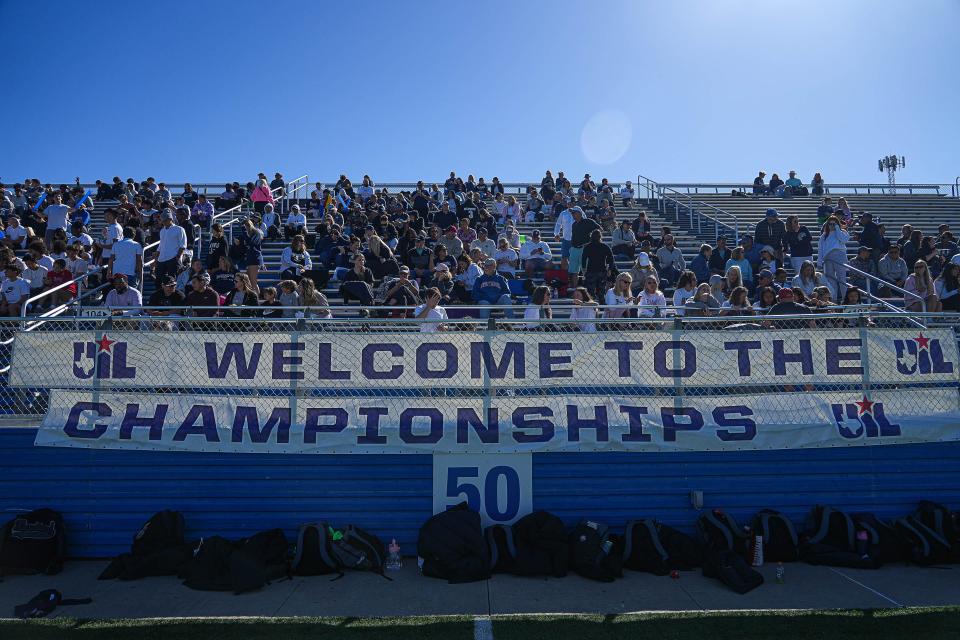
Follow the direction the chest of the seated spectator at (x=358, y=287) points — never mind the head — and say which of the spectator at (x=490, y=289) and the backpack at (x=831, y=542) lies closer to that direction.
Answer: the backpack

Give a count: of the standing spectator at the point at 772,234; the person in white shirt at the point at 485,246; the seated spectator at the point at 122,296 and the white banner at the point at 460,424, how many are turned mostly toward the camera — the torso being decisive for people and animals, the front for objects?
4

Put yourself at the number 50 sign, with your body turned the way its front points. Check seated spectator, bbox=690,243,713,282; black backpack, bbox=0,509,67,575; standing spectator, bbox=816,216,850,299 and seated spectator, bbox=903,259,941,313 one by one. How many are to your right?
1

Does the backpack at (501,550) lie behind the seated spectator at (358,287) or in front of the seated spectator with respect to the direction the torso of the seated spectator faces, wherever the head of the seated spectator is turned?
in front

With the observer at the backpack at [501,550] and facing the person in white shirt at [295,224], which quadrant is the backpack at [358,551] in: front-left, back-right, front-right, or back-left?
front-left

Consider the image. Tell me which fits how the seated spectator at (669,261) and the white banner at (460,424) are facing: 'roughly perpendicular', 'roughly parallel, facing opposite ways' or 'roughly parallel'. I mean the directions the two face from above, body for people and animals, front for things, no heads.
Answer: roughly parallel

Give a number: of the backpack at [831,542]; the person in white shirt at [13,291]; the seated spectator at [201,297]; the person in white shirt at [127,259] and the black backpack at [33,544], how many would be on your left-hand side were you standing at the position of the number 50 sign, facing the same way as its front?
1

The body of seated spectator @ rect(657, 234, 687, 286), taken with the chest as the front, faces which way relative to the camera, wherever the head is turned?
toward the camera

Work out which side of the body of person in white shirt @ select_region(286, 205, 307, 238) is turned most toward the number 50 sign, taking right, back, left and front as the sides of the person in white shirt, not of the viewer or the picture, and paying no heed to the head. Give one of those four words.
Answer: front

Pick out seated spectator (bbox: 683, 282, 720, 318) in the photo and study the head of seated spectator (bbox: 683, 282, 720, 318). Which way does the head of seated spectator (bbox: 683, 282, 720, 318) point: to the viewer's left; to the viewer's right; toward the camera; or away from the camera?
toward the camera

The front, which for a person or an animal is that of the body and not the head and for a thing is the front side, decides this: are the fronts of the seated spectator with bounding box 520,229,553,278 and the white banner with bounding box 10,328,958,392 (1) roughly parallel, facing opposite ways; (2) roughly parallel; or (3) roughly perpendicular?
roughly parallel

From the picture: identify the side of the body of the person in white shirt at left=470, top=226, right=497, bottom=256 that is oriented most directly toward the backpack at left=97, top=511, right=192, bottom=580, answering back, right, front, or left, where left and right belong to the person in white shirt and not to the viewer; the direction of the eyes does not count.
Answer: front

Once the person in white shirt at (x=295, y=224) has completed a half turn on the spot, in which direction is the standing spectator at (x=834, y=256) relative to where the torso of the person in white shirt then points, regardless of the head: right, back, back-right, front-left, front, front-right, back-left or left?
back-right

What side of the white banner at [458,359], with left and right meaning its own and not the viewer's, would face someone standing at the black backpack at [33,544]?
right

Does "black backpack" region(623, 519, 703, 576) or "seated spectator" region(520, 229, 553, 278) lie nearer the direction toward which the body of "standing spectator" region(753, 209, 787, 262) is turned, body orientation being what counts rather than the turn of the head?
the black backpack

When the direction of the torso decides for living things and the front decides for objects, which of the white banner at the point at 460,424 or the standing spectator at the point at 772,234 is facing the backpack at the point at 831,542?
the standing spectator

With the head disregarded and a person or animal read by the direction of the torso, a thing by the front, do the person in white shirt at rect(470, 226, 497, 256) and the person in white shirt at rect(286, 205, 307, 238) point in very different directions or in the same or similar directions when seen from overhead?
same or similar directions

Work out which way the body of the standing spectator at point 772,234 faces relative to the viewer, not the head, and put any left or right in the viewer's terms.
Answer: facing the viewer

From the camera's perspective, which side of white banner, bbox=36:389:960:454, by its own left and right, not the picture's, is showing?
front
